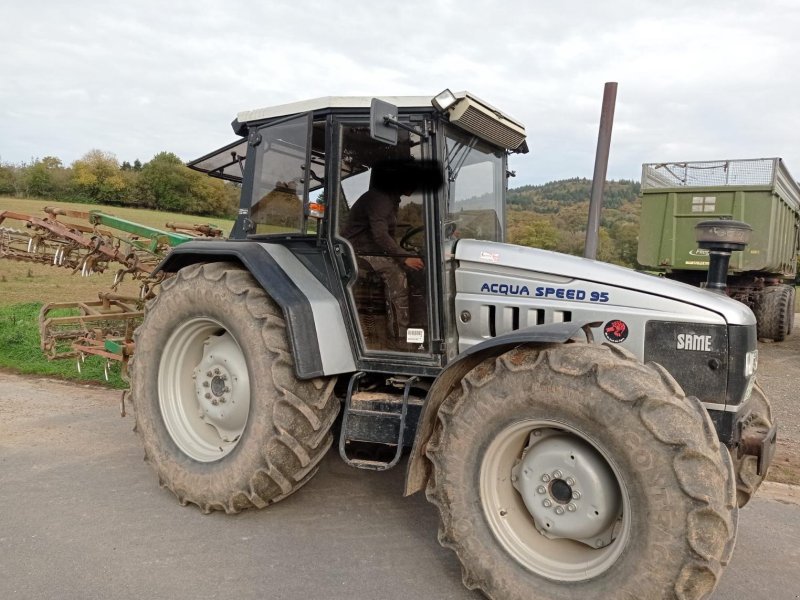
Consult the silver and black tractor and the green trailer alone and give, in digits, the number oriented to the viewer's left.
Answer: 0

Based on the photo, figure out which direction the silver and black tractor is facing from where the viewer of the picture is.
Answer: facing the viewer and to the right of the viewer

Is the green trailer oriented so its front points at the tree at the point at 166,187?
no

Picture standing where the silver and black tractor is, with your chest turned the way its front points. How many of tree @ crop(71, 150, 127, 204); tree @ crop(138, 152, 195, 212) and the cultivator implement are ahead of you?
0

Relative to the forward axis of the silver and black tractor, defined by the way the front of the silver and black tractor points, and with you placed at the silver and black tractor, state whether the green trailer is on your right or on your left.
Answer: on your left

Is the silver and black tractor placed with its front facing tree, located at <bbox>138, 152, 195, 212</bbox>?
no

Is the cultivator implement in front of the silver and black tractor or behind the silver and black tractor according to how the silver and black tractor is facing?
behind

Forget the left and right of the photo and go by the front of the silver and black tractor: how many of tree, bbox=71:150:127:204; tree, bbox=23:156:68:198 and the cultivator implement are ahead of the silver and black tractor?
0

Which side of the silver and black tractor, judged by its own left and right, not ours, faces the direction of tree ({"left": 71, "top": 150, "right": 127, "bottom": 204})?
back
